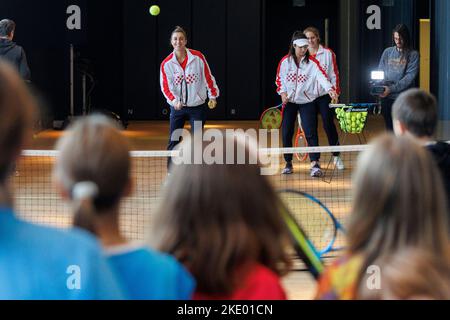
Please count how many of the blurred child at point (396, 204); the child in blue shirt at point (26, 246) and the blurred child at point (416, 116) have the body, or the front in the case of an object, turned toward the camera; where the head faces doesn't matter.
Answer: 0

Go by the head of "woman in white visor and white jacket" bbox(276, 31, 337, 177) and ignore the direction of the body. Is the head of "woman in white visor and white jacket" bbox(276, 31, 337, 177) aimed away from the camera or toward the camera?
toward the camera

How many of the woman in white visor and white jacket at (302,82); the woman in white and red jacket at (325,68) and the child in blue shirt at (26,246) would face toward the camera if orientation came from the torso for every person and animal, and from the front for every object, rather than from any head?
2

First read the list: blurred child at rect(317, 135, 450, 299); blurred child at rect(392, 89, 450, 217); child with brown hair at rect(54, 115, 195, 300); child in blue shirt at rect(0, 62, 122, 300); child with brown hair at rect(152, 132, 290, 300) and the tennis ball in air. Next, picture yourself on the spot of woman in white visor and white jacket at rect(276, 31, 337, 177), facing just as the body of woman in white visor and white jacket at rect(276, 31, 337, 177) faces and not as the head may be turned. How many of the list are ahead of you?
5

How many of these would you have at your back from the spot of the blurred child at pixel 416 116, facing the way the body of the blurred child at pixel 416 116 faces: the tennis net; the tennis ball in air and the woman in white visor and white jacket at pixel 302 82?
0

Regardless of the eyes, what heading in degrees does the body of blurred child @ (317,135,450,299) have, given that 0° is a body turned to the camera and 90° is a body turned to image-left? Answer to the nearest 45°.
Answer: approximately 180°

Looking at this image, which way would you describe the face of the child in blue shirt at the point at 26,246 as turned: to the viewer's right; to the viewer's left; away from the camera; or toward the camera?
away from the camera

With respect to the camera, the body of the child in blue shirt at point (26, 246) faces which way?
away from the camera

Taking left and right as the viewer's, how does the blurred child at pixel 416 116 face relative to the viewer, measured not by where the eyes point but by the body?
facing away from the viewer and to the left of the viewer

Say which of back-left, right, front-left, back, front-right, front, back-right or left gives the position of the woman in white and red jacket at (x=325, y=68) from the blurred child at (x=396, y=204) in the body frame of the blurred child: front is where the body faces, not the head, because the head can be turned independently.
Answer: front

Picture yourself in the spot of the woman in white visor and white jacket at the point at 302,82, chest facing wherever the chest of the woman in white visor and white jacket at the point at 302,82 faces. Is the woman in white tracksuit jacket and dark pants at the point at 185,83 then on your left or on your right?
on your right

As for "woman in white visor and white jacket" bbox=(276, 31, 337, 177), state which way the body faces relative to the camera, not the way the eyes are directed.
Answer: toward the camera

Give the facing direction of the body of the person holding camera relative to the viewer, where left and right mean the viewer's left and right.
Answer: facing the viewer and to the left of the viewer

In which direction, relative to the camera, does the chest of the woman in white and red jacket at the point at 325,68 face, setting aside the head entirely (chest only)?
toward the camera

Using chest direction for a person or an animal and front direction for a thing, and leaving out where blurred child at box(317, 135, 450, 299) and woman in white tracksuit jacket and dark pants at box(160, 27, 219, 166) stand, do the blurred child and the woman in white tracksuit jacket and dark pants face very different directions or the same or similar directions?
very different directions
